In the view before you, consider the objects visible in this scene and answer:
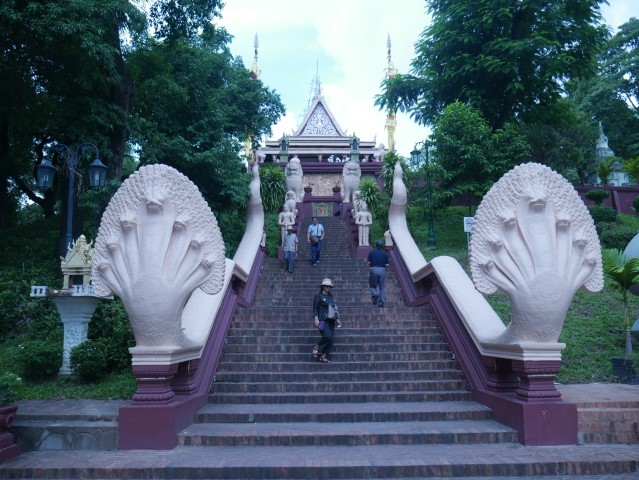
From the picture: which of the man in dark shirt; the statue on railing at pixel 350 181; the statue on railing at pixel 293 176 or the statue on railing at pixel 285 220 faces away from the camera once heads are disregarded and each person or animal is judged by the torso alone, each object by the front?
the man in dark shirt

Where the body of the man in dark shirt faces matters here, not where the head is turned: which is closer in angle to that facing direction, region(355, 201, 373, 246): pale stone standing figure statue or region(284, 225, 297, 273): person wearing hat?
the pale stone standing figure statue

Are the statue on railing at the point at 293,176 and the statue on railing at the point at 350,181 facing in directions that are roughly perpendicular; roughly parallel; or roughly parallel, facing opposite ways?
roughly parallel

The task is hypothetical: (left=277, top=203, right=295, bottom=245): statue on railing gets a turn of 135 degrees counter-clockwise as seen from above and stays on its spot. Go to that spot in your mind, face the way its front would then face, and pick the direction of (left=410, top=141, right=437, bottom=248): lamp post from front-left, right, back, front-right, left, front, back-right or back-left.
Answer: front

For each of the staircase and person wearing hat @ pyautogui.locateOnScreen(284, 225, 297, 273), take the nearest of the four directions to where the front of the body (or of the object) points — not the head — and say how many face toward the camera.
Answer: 2

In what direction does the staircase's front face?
toward the camera

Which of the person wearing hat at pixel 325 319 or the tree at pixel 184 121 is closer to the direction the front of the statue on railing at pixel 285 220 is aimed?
the person wearing hat

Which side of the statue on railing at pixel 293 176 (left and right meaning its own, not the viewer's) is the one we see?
front

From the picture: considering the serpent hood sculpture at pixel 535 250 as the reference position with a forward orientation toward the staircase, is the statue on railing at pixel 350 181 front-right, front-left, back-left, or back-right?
front-right

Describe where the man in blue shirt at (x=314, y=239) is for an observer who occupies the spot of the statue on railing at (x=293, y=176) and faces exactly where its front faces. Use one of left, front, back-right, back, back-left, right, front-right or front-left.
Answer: front

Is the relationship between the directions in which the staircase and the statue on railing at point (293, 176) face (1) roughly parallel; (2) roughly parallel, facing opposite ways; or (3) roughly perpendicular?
roughly parallel

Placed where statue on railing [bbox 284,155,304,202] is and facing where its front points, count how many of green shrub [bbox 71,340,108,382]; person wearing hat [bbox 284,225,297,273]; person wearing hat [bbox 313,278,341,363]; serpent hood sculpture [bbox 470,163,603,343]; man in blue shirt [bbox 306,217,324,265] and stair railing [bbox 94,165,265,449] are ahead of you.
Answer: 6

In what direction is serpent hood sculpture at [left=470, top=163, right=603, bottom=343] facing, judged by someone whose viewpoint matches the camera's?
facing the viewer

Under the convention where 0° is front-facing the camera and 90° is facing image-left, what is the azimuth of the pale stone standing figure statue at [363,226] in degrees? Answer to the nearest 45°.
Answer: approximately 0°

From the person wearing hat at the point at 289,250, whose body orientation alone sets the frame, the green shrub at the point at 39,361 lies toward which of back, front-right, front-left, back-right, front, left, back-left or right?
front-right

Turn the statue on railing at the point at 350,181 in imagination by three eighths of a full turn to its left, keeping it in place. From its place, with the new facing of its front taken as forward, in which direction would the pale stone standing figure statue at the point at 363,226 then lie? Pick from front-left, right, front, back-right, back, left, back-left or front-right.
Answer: back-right

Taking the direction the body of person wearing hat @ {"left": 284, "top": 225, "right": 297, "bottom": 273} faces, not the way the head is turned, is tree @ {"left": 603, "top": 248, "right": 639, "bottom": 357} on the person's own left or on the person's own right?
on the person's own left

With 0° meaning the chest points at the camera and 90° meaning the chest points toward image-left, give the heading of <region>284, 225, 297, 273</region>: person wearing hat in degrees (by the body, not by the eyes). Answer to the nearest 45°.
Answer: approximately 0°

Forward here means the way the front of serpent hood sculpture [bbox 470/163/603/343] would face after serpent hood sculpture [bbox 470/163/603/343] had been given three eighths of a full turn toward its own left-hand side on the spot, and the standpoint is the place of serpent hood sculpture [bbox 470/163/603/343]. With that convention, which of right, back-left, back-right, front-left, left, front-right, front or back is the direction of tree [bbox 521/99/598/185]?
front-left
